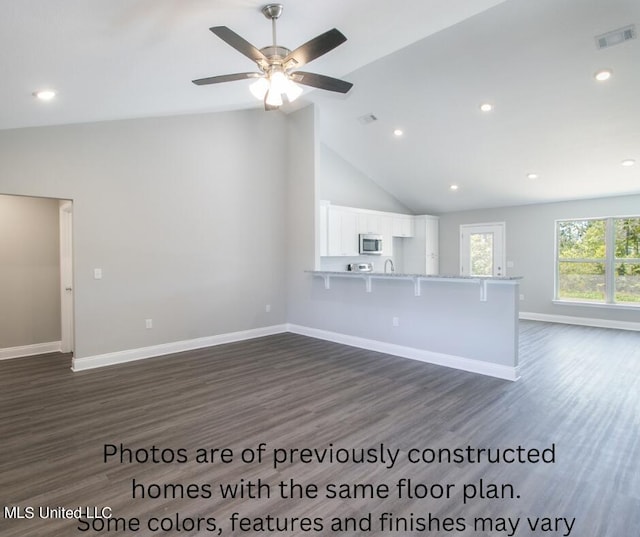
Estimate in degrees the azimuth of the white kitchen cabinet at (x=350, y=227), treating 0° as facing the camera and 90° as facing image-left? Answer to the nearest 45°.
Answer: approximately 315°

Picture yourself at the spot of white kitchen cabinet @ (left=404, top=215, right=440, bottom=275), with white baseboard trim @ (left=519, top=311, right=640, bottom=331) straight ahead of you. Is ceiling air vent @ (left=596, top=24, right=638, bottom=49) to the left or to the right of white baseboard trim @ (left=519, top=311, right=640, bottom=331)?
right

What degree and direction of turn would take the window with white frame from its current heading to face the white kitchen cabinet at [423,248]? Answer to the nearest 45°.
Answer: approximately 45° to its right
